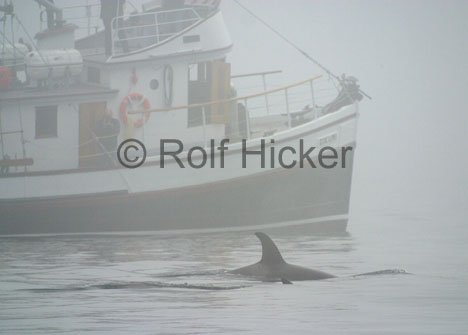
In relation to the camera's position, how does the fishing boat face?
facing to the right of the viewer
